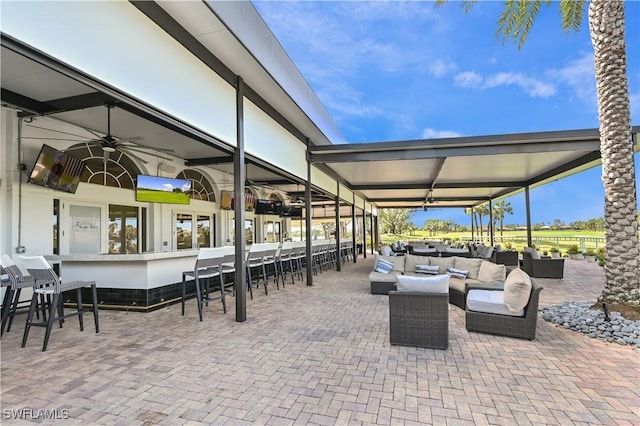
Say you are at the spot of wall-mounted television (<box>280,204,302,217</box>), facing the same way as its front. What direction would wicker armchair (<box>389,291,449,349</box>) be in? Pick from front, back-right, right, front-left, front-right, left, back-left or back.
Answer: front

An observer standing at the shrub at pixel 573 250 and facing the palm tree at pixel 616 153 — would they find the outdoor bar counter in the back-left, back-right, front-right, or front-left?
front-right

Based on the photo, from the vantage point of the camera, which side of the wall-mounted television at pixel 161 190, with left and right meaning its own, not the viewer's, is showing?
front

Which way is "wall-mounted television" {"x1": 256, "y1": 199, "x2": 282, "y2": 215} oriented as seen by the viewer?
toward the camera

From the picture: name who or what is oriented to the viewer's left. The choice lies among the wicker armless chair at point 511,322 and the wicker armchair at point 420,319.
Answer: the wicker armless chair at point 511,322

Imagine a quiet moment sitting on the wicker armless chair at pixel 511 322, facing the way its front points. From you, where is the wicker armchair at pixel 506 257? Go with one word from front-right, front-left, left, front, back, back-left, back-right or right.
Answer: right

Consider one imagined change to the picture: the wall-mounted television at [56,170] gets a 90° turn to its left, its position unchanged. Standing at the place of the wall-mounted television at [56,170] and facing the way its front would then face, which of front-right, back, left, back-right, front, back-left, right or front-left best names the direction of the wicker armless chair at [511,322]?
right

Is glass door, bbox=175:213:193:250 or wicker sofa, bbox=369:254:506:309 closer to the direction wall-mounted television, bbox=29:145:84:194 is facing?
the wicker sofa

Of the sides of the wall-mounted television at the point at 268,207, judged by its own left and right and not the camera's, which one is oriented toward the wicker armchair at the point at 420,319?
front

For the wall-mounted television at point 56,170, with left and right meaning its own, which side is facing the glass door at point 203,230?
left

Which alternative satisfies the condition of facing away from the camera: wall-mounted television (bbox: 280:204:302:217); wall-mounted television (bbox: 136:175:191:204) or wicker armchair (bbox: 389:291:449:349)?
the wicker armchair

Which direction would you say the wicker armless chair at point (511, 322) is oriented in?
to the viewer's left

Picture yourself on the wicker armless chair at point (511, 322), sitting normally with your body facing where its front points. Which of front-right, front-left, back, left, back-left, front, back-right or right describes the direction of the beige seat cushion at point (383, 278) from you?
front-right

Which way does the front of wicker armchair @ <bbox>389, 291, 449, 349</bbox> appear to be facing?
away from the camera
